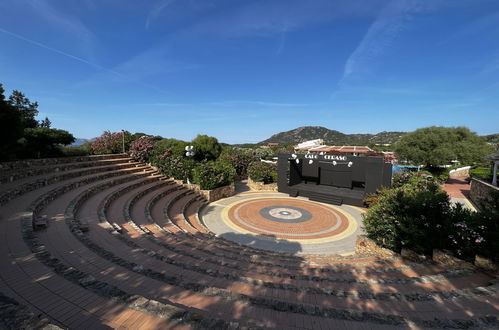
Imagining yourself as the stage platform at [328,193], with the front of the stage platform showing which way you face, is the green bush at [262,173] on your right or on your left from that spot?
on your right

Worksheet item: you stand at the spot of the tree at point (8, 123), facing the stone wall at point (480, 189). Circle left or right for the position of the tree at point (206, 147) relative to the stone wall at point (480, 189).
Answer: left

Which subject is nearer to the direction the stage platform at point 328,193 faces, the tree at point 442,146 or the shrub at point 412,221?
the shrub

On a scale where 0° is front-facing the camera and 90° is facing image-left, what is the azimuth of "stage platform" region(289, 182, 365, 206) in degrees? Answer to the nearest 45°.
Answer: approximately 45°

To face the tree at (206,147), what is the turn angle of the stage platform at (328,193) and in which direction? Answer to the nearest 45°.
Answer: approximately 45° to its right

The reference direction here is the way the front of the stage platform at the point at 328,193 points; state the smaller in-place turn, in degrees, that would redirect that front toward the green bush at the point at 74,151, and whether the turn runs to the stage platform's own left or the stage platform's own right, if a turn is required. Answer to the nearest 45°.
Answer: approximately 45° to the stage platform's own right

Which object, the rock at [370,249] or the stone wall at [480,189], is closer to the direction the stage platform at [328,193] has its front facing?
the rock

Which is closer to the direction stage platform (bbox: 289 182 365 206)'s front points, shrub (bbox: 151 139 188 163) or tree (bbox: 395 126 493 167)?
the shrub

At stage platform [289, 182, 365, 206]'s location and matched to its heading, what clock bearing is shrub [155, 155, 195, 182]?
The shrub is roughly at 1 o'clock from the stage platform.
